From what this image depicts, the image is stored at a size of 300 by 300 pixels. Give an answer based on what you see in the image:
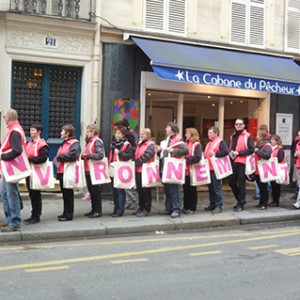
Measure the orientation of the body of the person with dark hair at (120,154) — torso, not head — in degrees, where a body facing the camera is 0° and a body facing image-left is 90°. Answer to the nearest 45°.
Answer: approximately 45°

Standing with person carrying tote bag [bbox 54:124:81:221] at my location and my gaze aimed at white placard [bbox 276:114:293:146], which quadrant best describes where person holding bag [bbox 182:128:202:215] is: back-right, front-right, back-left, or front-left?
front-right

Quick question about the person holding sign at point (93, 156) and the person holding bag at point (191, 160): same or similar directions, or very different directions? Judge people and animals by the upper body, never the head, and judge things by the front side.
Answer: same or similar directions

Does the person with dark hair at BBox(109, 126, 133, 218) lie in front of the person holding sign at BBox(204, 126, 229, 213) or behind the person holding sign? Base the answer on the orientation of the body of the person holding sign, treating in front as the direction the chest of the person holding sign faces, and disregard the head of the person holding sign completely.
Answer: in front

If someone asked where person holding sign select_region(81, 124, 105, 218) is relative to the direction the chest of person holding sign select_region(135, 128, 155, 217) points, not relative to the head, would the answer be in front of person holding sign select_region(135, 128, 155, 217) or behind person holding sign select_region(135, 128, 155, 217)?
in front
